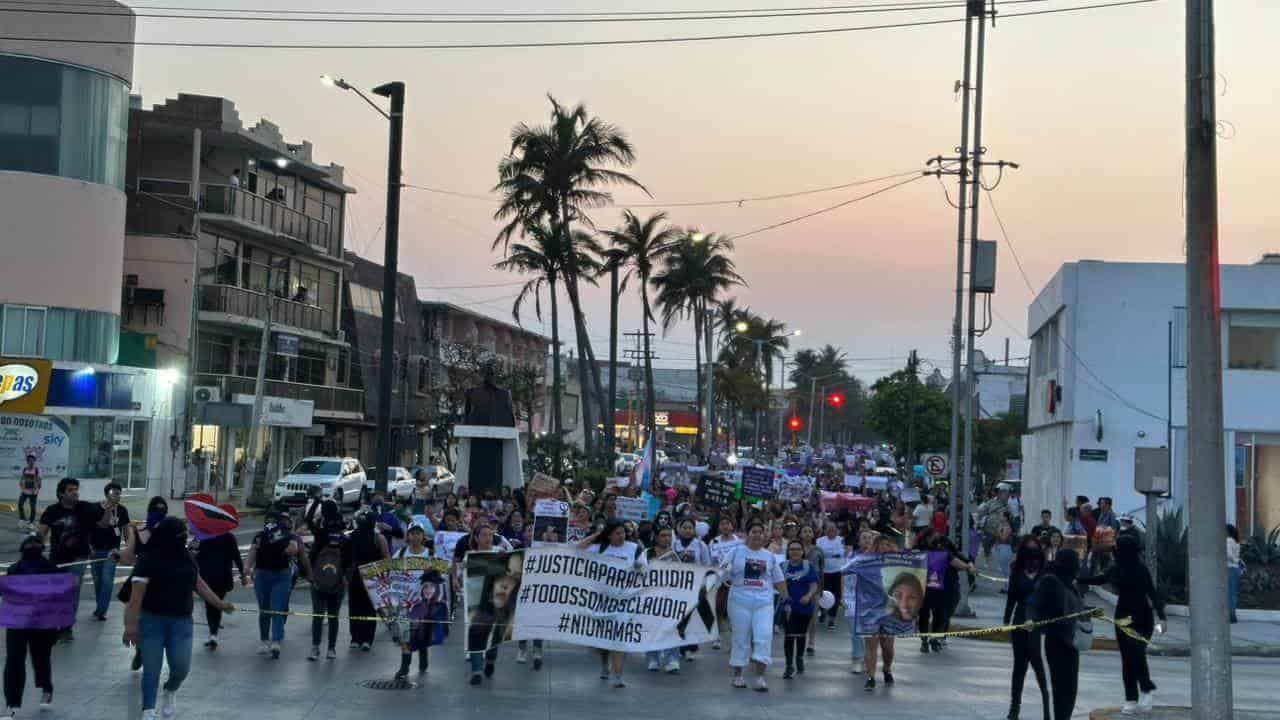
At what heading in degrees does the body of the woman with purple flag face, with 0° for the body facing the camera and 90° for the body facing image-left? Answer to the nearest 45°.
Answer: approximately 0°

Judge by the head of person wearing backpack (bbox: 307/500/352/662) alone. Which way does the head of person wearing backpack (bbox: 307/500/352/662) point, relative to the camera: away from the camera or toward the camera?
away from the camera

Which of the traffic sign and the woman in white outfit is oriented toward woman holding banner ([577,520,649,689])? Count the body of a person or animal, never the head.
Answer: the traffic sign

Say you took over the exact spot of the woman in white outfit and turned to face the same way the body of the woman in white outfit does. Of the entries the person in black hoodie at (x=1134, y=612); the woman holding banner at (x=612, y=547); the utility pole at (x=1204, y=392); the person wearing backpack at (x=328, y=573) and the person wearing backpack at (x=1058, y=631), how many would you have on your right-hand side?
2

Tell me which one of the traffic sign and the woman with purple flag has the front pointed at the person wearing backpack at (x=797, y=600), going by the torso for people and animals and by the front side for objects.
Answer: the traffic sign

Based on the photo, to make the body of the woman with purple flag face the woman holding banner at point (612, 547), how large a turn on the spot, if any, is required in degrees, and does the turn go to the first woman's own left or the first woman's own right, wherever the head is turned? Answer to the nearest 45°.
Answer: approximately 90° to the first woman's own left

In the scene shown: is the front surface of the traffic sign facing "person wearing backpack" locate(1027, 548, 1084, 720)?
yes

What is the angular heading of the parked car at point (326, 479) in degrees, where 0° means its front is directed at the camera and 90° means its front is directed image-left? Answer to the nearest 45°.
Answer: approximately 45°

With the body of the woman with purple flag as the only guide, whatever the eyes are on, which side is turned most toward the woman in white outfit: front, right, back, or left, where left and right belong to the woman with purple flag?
left

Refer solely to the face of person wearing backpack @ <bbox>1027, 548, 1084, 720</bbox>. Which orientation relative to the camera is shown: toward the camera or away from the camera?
away from the camera
